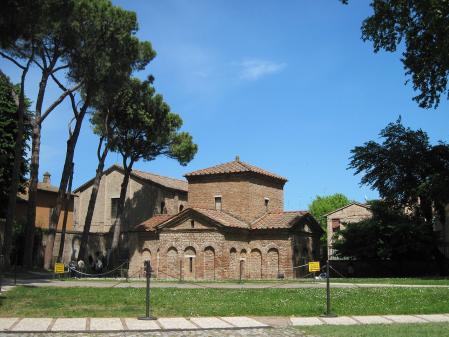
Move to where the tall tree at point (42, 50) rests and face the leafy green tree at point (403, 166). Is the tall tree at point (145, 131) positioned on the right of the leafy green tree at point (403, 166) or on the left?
left

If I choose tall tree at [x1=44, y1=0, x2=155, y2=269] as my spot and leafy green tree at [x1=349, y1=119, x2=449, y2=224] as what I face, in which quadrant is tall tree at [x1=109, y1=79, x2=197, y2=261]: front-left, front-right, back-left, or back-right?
front-left
